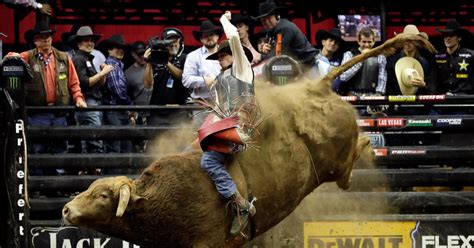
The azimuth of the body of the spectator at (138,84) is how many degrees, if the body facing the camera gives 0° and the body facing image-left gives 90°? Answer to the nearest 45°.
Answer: approximately 315°

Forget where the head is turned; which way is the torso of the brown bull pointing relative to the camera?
to the viewer's left

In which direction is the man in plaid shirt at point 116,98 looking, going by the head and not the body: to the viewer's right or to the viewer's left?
to the viewer's right

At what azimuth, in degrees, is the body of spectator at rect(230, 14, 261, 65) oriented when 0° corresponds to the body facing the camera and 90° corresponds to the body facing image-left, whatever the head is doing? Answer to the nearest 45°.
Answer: approximately 45°

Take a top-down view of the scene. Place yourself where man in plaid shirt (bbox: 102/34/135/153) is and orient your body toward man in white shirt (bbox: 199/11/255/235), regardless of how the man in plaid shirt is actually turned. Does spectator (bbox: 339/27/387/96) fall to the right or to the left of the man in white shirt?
left

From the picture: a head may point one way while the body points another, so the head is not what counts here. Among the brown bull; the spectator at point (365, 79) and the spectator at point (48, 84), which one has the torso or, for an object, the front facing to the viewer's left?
the brown bull
